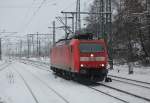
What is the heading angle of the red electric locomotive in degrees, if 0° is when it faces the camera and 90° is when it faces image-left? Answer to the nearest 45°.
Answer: approximately 315°
